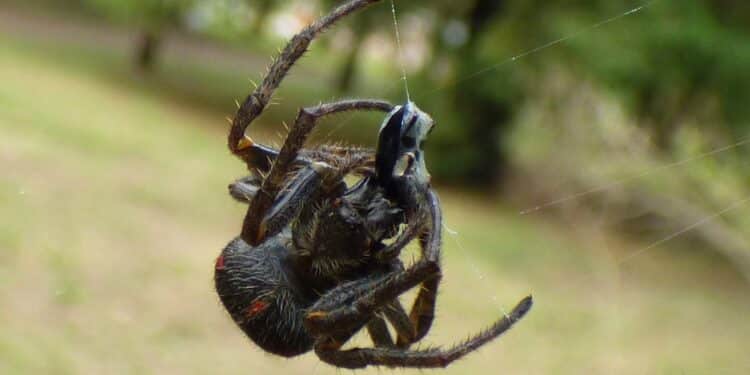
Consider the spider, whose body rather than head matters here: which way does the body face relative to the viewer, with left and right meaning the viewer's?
facing to the right of the viewer

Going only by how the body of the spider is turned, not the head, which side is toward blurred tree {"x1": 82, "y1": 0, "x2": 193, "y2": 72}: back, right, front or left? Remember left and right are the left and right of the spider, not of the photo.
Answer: left
